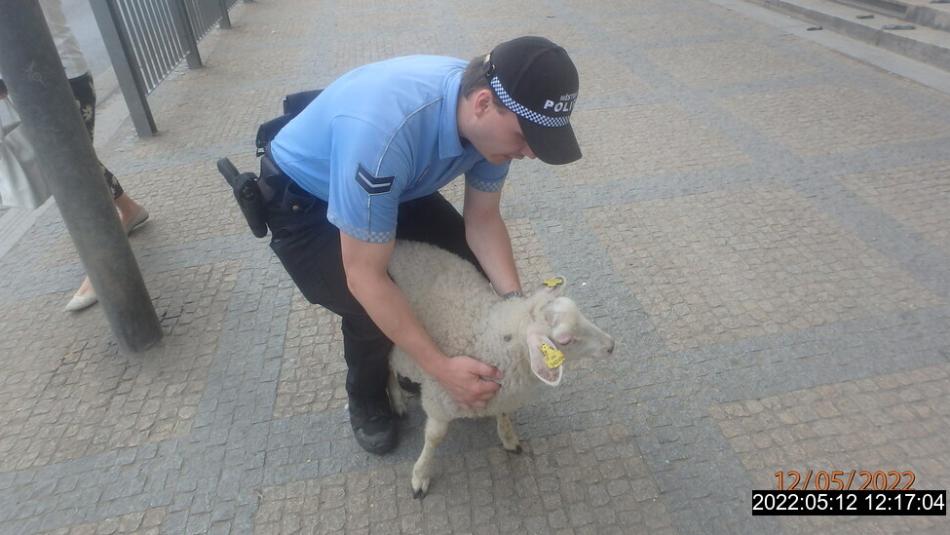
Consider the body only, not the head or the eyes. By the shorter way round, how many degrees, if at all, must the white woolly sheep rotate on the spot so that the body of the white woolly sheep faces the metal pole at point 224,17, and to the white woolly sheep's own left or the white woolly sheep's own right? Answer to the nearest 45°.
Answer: approximately 180°

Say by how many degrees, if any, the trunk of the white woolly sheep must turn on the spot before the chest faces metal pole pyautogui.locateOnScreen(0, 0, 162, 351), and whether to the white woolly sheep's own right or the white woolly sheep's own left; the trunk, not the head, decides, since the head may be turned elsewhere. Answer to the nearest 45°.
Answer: approximately 180°

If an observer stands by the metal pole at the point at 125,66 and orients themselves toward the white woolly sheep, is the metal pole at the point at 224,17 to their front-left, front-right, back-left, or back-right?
back-left

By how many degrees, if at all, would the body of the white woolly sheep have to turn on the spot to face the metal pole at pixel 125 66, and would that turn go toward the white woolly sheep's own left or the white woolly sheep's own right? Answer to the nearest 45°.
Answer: approximately 180°

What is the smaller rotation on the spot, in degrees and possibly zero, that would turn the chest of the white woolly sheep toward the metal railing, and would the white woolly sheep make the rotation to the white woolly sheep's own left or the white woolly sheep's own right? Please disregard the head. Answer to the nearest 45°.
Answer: approximately 180°

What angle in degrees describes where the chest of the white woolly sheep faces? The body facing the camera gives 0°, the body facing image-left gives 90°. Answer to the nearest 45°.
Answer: approximately 315°
